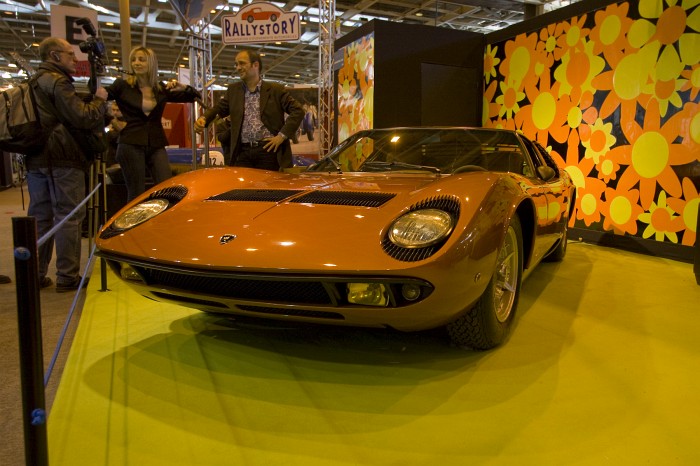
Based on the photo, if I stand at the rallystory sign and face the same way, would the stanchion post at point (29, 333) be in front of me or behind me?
in front

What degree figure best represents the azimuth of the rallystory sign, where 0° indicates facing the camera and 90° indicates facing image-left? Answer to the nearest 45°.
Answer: approximately 0°

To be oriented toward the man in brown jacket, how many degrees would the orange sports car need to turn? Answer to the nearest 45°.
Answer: approximately 135° to its right

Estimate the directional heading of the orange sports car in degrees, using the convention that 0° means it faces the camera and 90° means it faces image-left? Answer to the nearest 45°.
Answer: approximately 45°

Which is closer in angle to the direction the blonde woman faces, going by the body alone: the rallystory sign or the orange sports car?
the orange sports car

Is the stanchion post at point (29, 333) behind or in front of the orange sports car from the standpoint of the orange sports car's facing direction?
in front

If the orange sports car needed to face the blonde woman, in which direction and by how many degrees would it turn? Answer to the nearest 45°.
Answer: approximately 90° to its right

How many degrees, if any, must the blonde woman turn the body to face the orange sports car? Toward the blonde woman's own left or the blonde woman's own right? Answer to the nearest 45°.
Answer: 0° — they already face it

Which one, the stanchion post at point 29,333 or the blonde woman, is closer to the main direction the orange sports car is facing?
the stanchion post

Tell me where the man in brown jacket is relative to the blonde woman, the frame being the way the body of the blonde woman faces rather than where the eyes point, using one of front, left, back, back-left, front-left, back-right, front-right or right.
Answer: left

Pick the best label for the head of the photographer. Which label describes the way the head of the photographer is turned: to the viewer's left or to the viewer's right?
to the viewer's right

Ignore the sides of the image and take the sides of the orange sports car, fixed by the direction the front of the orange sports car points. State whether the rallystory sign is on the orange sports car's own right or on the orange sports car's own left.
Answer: on the orange sports car's own right

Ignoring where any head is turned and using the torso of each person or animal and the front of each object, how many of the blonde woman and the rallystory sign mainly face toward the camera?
2

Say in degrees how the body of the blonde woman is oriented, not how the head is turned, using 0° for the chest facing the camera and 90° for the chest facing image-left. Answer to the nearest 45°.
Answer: approximately 0°

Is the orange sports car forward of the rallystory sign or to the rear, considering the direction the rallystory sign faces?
forward
